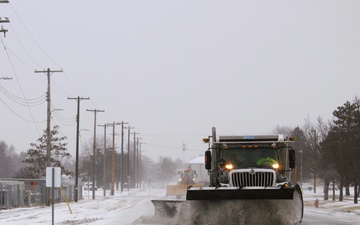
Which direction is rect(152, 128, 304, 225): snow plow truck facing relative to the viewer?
toward the camera
